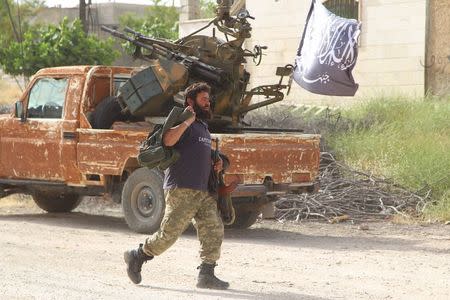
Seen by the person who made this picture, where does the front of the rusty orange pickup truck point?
facing away from the viewer and to the left of the viewer

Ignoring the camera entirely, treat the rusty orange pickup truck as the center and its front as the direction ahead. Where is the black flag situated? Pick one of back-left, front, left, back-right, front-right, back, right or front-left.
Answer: right
